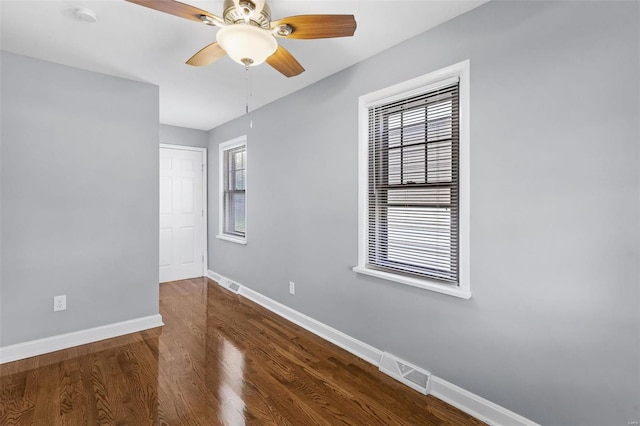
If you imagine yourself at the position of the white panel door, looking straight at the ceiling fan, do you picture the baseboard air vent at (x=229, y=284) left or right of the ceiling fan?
left

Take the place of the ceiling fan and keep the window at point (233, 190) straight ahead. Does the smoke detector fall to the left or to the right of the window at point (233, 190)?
left

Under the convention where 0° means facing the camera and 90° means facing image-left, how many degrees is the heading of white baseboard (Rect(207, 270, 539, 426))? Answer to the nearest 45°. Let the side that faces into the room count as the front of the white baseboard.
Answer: approximately 45°

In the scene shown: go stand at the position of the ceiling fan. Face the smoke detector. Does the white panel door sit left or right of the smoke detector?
right

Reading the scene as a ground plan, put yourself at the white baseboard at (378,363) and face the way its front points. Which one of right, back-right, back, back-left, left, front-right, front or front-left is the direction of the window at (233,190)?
right

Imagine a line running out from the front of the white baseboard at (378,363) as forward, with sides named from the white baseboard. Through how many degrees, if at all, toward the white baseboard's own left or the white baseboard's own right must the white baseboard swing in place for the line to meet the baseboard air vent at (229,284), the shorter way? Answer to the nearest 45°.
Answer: approximately 90° to the white baseboard's own right
